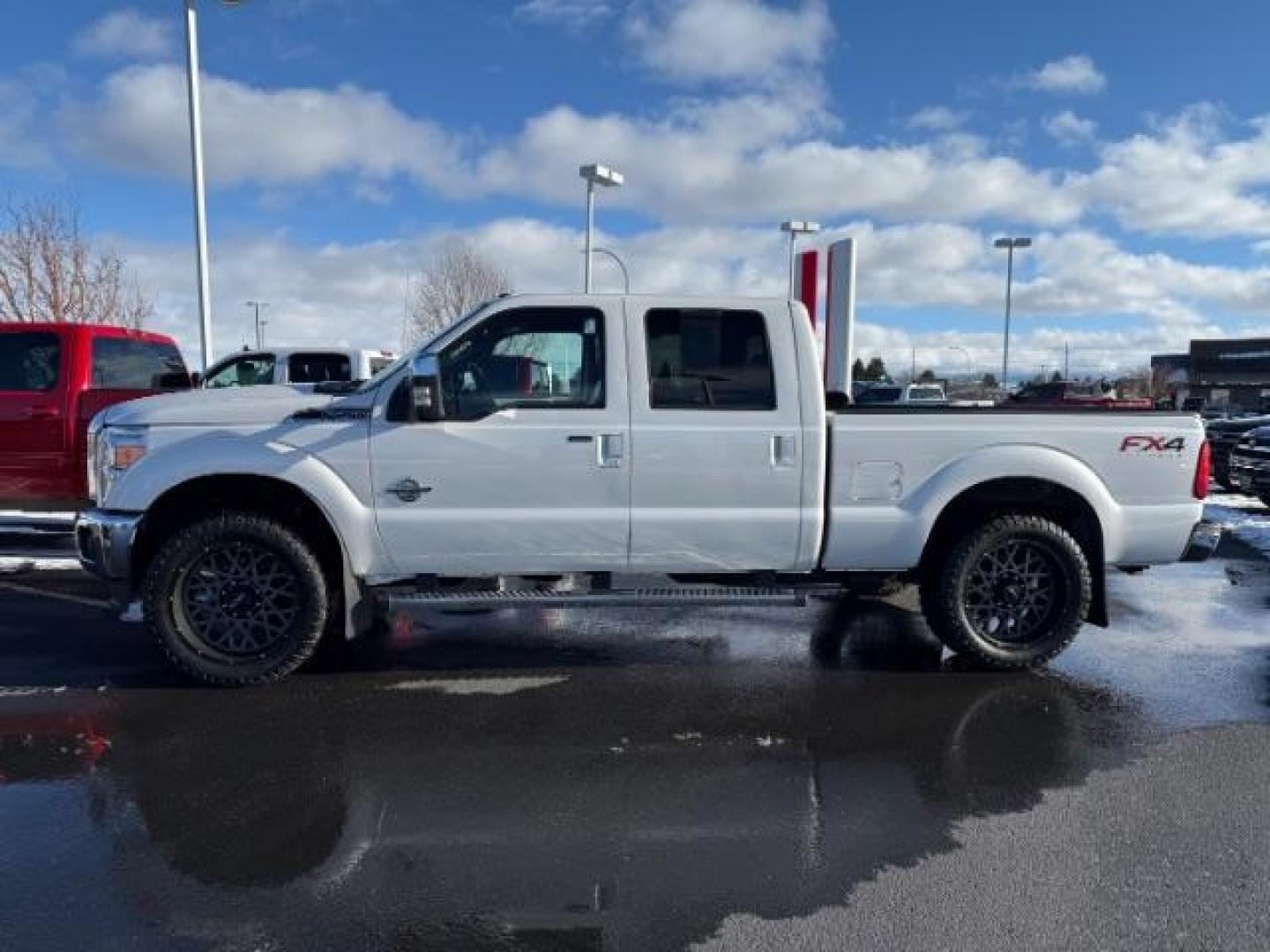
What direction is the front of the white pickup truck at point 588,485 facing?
to the viewer's left

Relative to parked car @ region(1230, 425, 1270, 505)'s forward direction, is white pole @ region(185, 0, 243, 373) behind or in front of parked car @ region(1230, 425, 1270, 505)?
in front

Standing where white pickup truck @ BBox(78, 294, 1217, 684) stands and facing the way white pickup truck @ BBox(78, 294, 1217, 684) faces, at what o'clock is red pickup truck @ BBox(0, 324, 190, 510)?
The red pickup truck is roughly at 1 o'clock from the white pickup truck.

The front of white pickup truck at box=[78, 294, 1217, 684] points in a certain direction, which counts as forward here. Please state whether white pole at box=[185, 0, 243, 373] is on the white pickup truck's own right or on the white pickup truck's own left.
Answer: on the white pickup truck's own right

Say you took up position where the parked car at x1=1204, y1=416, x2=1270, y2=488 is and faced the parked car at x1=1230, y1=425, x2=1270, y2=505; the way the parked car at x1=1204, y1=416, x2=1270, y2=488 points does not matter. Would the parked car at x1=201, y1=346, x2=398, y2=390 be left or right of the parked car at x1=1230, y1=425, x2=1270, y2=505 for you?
right

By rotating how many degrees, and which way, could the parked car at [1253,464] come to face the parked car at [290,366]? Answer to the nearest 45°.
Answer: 0° — it already faces it

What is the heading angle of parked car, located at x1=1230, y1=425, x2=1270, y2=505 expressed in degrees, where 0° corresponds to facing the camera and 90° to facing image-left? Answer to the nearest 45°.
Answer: approximately 45°

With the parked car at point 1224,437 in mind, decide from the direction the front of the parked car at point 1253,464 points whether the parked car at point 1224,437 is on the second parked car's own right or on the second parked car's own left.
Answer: on the second parked car's own right

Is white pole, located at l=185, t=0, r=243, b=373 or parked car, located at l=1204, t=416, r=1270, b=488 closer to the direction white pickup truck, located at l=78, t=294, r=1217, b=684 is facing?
the white pole

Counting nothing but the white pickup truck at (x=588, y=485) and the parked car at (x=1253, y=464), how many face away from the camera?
0
